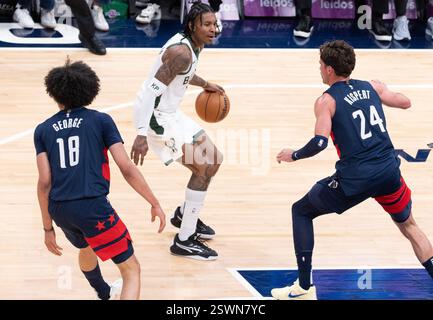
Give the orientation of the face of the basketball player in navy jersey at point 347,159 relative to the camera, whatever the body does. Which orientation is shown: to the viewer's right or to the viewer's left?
to the viewer's left

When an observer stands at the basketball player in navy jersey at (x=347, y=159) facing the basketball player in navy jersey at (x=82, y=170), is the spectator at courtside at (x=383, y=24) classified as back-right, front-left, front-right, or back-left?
back-right

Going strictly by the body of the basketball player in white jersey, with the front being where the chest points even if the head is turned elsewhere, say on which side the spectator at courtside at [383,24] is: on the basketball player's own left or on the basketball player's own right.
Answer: on the basketball player's own left

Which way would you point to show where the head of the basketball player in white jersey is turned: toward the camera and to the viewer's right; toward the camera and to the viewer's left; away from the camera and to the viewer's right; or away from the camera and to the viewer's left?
toward the camera and to the viewer's right

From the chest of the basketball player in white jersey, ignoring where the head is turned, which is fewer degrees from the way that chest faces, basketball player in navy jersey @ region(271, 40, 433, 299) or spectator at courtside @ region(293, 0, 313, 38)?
the basketball player in navy jersey

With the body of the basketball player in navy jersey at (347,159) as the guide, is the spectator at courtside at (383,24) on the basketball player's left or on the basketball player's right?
on the basketball player's right

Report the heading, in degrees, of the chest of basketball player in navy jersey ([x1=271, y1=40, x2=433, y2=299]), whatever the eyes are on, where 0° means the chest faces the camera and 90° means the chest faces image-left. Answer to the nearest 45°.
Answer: approximately 135°

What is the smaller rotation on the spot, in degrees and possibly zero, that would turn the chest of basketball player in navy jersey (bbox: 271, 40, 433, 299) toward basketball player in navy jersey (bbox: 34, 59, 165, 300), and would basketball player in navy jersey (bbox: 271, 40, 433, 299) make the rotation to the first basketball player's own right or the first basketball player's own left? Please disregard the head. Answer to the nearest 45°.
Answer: approximately 90° to the first basketball player's own left

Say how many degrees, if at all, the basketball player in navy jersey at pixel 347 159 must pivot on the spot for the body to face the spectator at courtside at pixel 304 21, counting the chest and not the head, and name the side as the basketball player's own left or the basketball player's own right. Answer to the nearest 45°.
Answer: approximately 45° to the basketball player's own right
